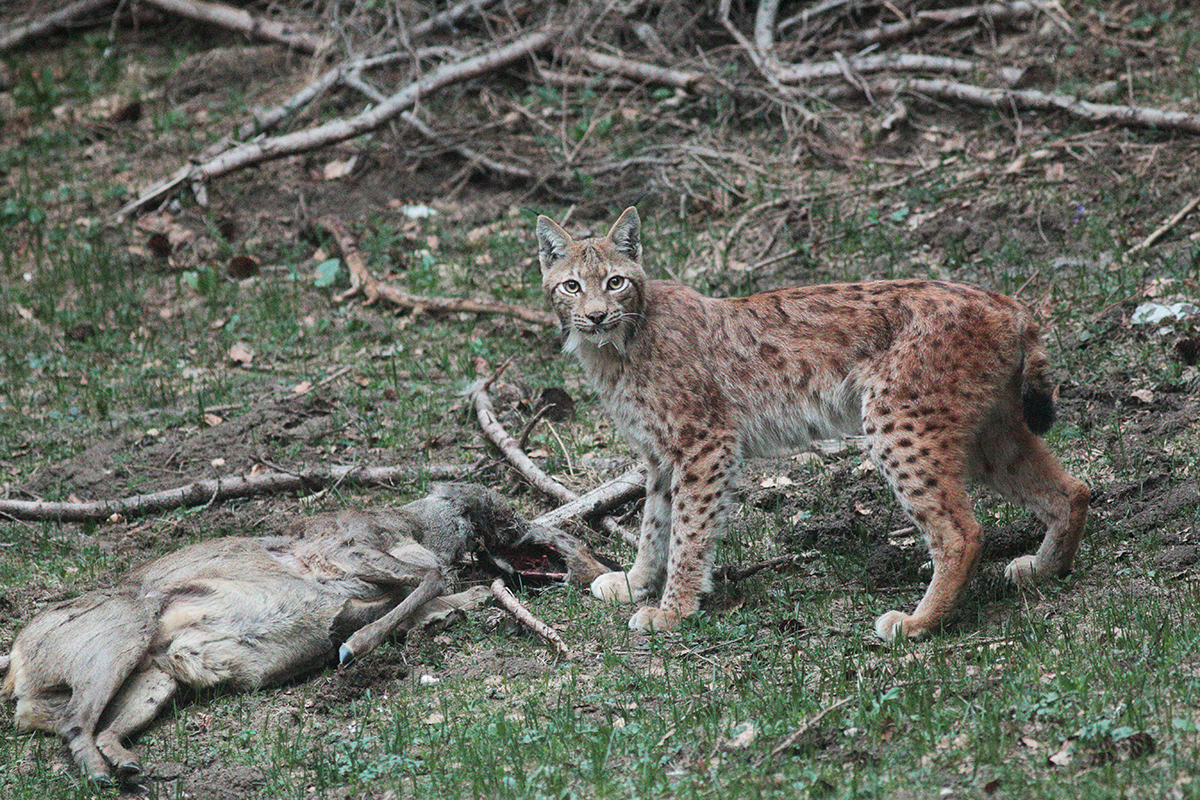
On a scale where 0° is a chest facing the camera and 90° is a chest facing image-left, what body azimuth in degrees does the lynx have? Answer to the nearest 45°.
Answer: approximately 90°

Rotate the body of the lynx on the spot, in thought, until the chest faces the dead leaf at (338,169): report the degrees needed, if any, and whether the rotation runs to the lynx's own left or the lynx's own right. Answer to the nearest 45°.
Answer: approximately 45° to the lynx's own right

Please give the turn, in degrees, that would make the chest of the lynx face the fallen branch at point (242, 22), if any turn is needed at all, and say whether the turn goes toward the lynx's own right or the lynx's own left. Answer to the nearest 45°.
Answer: approximately 45° to the lynx's own right
